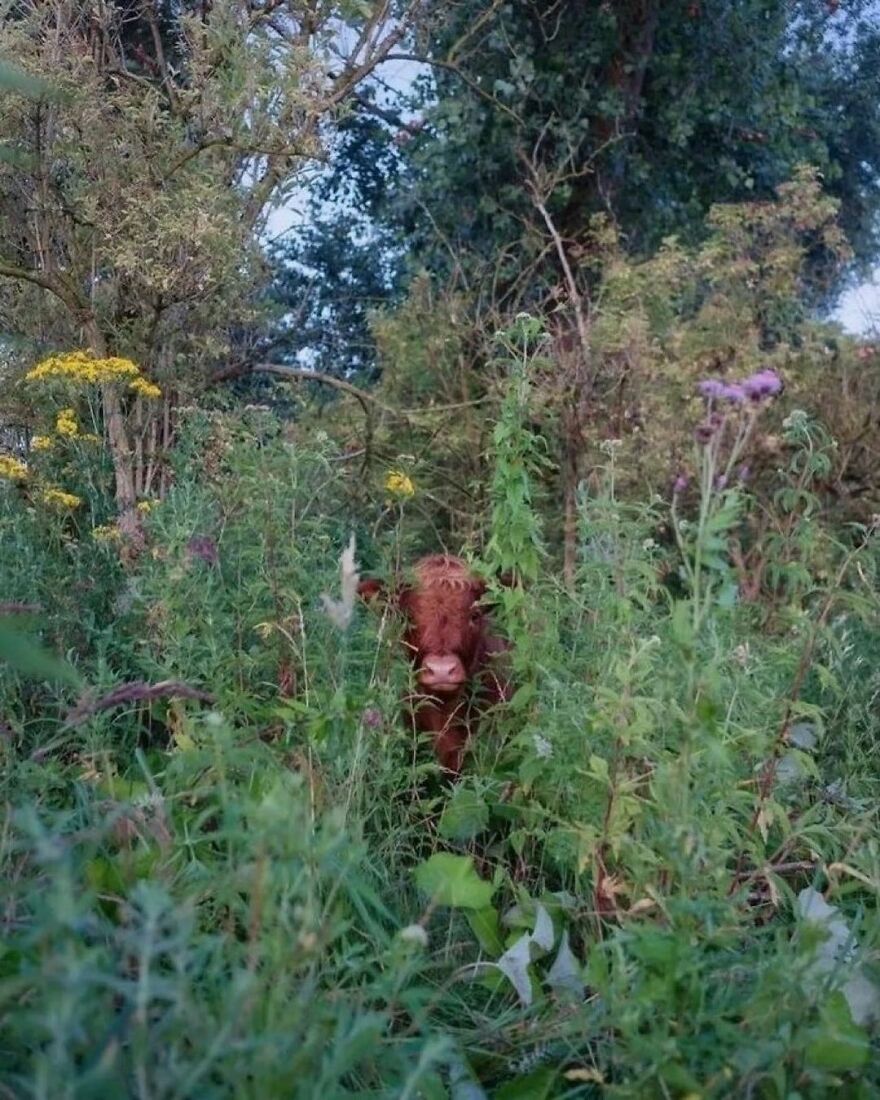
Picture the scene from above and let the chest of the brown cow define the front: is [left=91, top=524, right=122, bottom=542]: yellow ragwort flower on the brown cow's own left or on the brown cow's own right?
on the brown cow's own right

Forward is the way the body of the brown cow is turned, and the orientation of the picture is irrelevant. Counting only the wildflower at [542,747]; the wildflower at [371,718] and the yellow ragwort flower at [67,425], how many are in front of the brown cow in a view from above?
2

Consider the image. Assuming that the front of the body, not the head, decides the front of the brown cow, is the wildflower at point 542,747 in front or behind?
in front

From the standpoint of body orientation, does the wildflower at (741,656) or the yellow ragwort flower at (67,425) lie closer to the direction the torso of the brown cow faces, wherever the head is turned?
the wildflower

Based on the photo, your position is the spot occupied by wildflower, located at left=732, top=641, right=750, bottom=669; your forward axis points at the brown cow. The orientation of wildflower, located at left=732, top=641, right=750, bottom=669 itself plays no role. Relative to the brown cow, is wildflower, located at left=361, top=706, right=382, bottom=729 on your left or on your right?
left

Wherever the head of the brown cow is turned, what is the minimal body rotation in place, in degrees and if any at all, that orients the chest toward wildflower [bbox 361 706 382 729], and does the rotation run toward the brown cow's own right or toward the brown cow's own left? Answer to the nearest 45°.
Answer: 0° — it already faces it

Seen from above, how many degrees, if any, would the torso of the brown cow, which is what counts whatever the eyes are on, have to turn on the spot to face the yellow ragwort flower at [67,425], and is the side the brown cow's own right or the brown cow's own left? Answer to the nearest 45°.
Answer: approximately 135° to the brown cow's own right

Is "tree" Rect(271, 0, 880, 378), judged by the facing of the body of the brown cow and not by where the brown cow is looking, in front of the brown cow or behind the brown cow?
behind

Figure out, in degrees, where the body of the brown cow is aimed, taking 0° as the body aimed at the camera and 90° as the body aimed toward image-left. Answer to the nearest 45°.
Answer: approximately 0°

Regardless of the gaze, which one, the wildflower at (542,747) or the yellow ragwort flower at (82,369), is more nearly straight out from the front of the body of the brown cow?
the wildflower

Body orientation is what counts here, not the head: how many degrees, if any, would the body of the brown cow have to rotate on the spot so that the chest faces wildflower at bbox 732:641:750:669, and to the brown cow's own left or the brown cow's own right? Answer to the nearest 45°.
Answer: approximately 45° to the brown cow's own left
